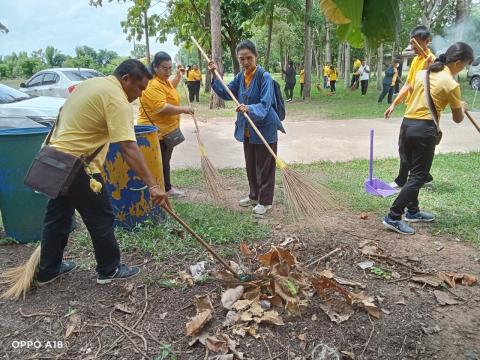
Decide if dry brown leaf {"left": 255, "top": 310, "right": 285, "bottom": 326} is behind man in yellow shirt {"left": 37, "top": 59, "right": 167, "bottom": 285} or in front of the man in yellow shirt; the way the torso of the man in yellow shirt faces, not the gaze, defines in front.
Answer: in front

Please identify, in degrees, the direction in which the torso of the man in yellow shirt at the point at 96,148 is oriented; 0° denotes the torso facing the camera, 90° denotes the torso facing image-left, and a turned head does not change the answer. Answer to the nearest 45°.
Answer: approximately 270°

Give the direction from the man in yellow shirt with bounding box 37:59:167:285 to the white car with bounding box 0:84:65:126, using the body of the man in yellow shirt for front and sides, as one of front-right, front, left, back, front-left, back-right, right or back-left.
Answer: left

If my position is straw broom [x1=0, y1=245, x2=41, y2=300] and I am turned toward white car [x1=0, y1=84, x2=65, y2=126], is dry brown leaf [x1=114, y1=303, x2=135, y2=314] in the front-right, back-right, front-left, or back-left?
back-right

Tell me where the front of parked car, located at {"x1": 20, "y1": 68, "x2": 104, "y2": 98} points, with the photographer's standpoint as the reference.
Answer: facing away from the viewer and to the left of the viewer

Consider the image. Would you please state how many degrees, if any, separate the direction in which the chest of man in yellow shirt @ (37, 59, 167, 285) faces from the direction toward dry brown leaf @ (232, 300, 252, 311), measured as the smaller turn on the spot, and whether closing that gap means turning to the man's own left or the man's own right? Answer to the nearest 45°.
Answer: approximately 45° to the man's own right

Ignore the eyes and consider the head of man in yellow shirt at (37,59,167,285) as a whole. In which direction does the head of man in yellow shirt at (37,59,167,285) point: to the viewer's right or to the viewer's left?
to the viewer's right
